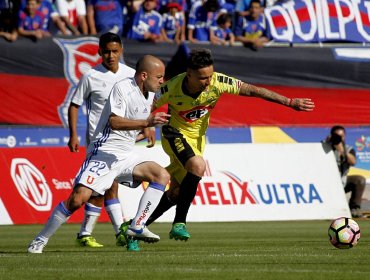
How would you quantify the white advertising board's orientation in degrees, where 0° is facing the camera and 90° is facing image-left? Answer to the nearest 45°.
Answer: approximately 0°

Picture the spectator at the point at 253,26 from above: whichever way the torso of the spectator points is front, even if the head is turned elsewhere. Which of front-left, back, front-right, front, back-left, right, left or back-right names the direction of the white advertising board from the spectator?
front

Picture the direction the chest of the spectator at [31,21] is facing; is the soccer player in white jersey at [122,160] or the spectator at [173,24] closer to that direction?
the soccer player in white jersey

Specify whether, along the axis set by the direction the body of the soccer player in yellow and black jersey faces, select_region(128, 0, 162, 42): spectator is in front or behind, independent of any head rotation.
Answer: behind

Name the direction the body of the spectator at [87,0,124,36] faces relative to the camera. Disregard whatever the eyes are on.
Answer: toward the camera

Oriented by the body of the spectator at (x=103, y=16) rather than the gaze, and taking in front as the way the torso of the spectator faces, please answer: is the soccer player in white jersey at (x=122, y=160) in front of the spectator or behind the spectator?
in front

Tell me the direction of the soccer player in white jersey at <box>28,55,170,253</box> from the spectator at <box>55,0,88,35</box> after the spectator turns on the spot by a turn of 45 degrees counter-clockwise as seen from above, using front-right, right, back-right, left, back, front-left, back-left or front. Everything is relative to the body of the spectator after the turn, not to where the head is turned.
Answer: front-right

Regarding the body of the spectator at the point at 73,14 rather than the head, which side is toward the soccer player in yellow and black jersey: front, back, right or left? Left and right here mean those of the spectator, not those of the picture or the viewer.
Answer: front
